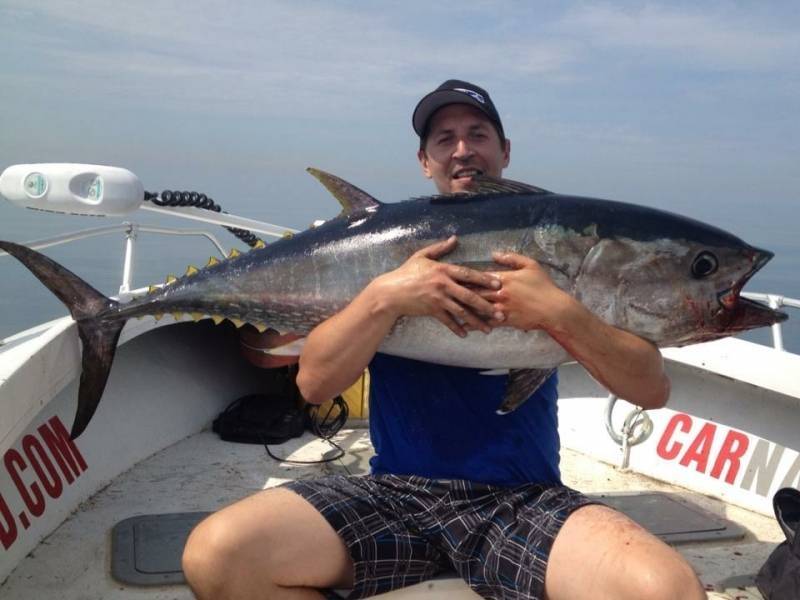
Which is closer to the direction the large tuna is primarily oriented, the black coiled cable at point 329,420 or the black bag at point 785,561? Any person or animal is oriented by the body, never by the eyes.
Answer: the black bag

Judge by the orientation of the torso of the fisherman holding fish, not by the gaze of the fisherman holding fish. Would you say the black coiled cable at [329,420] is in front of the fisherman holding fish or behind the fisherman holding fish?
behind

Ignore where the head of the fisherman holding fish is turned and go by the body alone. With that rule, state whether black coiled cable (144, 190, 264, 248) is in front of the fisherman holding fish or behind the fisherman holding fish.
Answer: behind

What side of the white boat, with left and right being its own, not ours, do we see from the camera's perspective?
back

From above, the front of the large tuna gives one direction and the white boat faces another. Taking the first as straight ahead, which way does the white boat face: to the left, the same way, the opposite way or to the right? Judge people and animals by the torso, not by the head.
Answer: to the left

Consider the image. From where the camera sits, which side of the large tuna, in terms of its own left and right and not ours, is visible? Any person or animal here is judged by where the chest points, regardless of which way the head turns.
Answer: right
